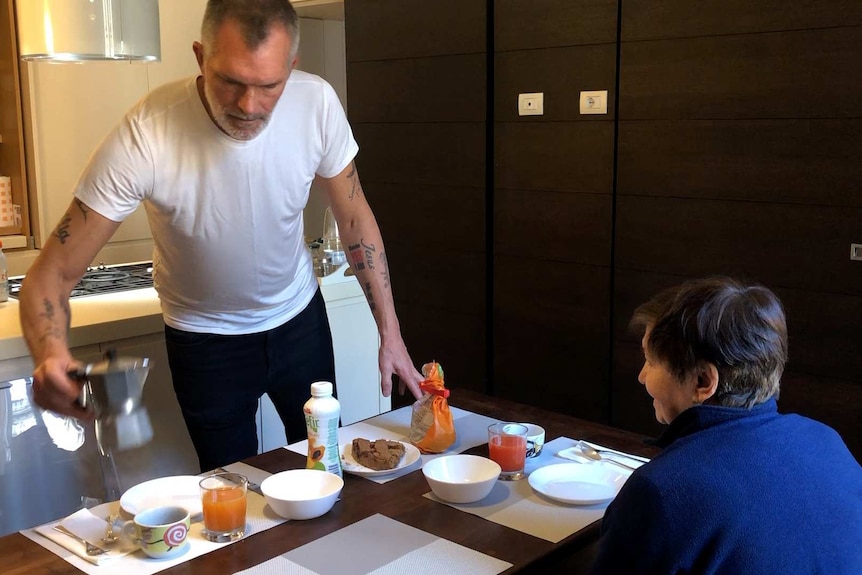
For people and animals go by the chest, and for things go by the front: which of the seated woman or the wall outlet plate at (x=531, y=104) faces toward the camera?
the wall outlet plate

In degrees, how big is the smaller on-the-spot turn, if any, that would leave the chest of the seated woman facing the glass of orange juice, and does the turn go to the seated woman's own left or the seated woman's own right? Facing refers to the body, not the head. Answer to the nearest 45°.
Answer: approximately 45° to the seated woman's own left

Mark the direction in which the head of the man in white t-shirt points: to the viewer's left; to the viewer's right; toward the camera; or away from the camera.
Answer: toward the camera

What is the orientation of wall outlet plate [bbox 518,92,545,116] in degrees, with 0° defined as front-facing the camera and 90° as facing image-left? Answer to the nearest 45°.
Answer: approximately 0°

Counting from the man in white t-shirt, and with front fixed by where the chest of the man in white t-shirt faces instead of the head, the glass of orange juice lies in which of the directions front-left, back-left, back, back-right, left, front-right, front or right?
front

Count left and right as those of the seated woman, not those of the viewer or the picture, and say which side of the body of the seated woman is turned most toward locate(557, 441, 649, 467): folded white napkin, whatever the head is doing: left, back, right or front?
front

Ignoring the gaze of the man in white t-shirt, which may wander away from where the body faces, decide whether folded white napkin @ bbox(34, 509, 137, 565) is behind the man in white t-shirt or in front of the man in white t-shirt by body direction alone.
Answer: in front

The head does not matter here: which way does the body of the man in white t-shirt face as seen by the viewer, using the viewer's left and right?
facing the viewer

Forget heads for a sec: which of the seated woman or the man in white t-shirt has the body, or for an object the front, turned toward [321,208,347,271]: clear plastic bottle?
the seated woman

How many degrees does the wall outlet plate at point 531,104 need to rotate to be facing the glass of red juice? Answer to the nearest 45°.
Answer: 0° — it already faces it

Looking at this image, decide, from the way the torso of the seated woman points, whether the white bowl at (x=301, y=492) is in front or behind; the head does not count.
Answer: in front

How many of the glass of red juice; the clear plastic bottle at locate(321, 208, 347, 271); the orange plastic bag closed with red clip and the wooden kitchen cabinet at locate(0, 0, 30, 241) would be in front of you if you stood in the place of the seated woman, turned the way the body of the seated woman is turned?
4

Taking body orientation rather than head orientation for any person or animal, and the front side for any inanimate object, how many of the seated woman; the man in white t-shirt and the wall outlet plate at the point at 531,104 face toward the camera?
2

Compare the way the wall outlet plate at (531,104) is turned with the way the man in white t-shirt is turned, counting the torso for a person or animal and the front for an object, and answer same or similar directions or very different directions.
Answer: same or similar directions

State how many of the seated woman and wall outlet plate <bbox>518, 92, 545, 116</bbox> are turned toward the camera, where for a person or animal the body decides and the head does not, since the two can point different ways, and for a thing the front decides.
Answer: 1

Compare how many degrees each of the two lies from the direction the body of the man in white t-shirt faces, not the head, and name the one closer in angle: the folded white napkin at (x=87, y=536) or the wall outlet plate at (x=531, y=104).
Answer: the folded white napkin

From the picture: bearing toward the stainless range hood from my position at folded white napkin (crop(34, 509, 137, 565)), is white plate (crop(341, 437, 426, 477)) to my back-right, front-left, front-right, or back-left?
front-right

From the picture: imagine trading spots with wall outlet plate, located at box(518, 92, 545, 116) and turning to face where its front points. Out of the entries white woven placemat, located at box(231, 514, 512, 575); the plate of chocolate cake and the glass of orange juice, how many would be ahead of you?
3

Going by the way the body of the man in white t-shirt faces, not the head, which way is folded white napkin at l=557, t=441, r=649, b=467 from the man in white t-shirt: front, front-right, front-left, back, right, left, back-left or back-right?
front-left
